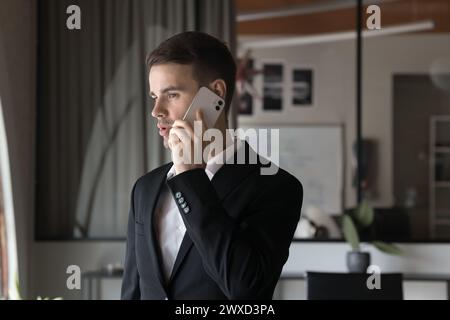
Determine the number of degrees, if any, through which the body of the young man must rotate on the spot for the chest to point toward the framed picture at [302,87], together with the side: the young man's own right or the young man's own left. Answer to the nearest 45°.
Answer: approximately 135° to the young man's own right

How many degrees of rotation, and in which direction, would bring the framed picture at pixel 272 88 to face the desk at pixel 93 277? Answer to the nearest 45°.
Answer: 0° — it already faces it

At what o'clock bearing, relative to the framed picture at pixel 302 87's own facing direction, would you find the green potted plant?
The green potted plant is roughly at 12 o'clock from the framed picture.

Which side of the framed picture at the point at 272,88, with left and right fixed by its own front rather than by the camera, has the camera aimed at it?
front

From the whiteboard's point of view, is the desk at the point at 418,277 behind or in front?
in front

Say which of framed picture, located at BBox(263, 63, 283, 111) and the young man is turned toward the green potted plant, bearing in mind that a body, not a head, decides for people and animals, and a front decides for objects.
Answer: the framed picture

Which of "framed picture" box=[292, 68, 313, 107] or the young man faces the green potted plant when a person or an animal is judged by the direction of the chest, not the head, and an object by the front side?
the framed picture

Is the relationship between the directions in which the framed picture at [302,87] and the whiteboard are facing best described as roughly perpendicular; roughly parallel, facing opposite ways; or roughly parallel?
roughly parallel

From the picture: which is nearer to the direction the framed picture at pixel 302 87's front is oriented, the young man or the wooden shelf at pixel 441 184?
the young man

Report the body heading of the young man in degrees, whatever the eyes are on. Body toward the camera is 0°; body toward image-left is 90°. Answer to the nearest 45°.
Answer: approximately 45°

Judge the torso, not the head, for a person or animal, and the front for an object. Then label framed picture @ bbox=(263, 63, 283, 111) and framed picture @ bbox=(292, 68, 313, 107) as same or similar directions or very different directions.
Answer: same or similar directions

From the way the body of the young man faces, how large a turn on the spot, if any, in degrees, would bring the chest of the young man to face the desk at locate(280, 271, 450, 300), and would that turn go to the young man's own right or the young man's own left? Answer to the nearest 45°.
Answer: approximately 135° to the young man's own right

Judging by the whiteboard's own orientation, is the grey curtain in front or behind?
in front

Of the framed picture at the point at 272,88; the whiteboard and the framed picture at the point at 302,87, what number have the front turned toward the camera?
3

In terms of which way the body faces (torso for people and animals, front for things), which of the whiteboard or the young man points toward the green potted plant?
the whiteboard

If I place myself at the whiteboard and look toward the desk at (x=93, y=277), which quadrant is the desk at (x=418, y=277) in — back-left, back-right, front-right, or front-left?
front-left

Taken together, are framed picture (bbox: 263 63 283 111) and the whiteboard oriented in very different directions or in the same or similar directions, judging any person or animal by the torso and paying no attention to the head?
same or similar directions

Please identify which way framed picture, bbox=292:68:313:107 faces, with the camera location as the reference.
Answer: facing the viewer
